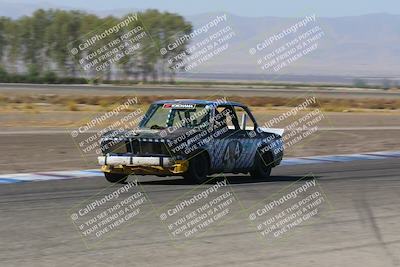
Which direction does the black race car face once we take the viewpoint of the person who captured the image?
facing the viewer and to the left of the viewer
